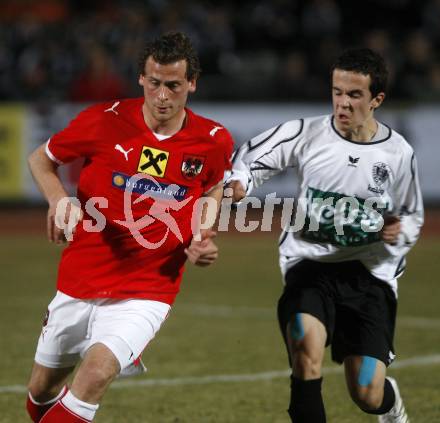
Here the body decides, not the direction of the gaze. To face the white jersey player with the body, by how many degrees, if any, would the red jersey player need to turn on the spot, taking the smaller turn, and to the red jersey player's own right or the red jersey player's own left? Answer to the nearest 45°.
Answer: approximately 90° to the red jersey player's own left

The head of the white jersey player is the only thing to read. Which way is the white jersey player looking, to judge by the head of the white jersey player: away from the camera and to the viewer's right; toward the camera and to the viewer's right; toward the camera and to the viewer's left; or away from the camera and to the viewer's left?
toward the camera and to the viewer's left

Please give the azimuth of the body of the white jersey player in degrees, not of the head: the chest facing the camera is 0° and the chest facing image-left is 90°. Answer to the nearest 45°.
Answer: approximately 0°

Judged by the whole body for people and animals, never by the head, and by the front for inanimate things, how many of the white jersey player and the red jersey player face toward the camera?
2

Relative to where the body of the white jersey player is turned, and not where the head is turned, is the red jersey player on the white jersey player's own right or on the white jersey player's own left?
on the white jersey player's own right

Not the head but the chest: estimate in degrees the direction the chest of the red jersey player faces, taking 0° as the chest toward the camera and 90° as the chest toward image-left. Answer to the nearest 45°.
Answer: approximately 0°
